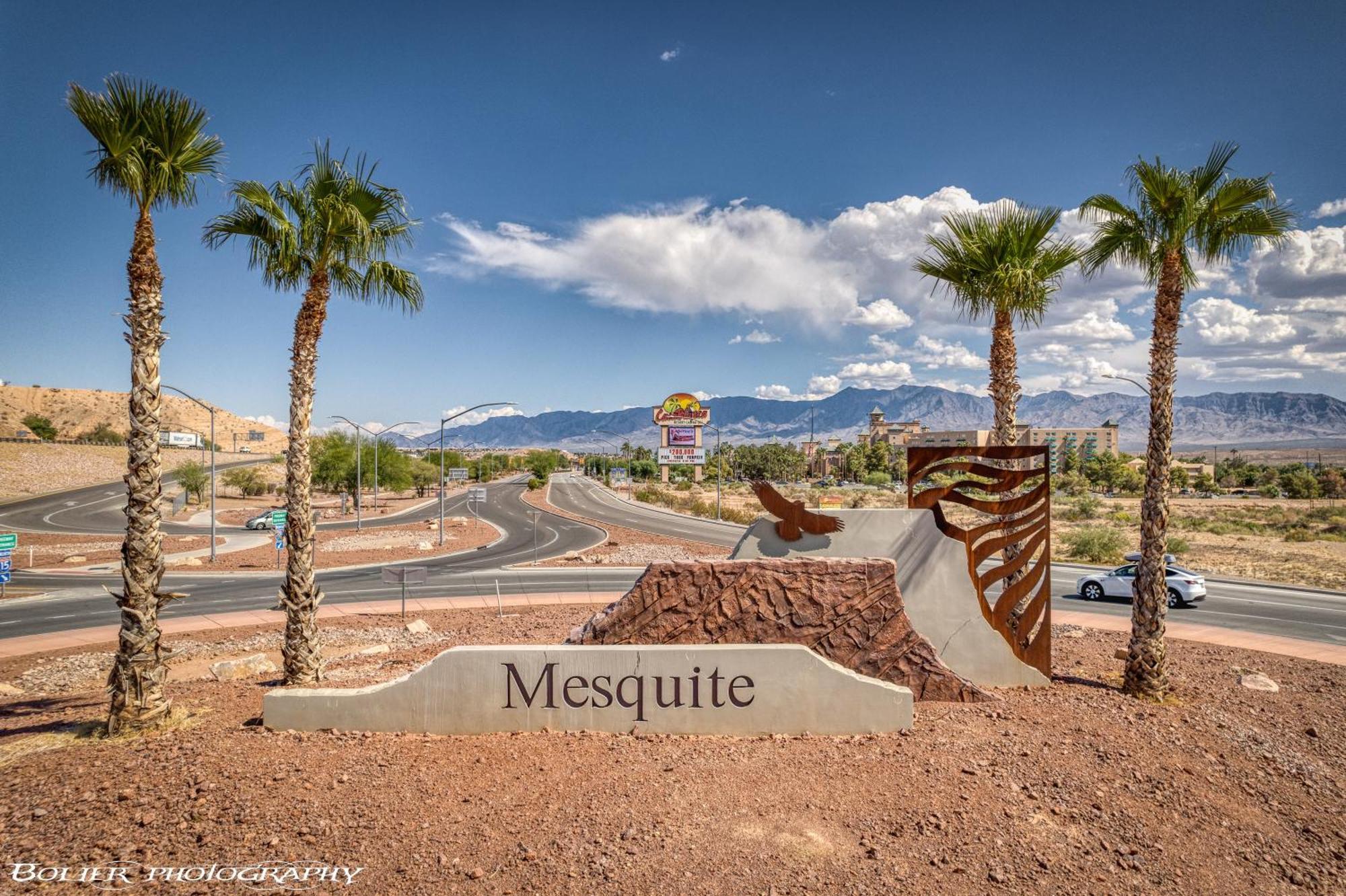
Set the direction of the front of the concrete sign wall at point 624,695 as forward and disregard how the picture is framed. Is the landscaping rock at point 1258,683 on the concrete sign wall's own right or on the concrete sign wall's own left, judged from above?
on the concrete sign wall's own left

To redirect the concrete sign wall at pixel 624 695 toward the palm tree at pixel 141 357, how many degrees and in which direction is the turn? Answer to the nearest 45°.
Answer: approximately 90° to its right

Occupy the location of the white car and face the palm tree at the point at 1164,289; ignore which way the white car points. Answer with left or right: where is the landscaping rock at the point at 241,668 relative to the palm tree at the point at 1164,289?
right

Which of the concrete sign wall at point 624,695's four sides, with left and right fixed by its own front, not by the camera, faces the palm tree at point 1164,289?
left

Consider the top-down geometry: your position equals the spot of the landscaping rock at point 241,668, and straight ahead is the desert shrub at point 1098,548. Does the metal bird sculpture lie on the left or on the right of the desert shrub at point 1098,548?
right

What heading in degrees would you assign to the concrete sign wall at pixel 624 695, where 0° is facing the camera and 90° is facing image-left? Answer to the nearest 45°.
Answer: approximately 0°

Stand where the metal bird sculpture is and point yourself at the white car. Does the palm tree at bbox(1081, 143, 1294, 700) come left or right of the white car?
right

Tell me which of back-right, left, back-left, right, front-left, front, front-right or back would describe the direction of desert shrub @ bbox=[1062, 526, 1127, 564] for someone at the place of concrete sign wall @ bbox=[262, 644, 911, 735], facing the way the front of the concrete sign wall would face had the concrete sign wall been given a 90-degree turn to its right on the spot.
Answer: back-right
